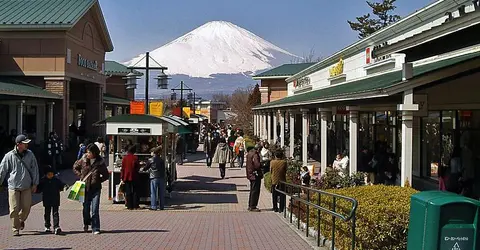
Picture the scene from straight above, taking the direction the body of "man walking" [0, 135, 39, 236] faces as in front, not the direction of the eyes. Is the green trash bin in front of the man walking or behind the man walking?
in front

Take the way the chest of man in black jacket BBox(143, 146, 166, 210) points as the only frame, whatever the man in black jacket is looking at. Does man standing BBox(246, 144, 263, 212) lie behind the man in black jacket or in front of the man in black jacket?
behind

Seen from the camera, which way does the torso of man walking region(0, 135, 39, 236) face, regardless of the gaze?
toward the camera

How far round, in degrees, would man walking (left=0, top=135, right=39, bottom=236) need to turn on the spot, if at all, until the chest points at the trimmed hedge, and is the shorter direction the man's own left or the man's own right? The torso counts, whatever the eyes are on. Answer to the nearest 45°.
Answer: approximately 45° to the man's own left

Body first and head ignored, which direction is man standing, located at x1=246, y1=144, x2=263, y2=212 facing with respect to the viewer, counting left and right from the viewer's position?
facing to the right of the viewer

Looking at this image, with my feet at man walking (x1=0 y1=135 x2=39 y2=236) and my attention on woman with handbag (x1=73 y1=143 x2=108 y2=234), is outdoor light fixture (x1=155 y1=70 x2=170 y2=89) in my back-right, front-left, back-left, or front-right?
front-left

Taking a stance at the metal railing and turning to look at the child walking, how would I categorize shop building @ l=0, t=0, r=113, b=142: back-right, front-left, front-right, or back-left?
front-right

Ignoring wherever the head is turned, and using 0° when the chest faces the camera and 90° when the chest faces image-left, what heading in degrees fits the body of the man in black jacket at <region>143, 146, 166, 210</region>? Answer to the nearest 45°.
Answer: approximately 135°

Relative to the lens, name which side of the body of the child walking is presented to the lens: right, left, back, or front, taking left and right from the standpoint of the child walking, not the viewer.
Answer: front

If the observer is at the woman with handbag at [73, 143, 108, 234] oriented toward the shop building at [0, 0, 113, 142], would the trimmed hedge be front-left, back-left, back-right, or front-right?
back-right
